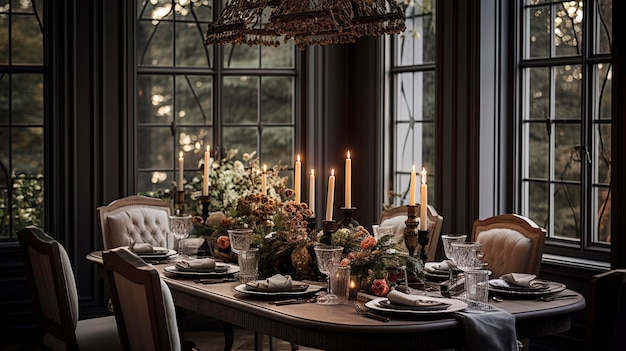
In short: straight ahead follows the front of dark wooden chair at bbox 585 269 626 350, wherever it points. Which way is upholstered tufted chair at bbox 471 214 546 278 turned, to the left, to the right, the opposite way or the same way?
to the left

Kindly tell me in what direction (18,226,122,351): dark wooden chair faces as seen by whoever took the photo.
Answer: facing away from the viewer and to the right of the viewer

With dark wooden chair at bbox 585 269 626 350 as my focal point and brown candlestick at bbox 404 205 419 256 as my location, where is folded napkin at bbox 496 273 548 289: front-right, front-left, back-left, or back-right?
front-left

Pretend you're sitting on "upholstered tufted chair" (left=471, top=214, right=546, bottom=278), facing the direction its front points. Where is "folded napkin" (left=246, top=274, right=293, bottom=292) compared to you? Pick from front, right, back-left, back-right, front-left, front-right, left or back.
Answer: front

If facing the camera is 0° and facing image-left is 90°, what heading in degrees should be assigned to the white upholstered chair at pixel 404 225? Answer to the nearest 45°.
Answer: approximately 45°

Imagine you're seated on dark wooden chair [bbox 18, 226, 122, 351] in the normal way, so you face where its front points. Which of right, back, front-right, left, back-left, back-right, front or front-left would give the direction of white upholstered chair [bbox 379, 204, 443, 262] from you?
front-right

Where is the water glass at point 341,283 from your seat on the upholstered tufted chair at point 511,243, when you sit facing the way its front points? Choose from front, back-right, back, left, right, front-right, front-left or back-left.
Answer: front

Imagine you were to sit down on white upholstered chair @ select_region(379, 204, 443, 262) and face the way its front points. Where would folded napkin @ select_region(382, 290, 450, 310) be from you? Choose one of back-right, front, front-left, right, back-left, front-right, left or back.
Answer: front-left

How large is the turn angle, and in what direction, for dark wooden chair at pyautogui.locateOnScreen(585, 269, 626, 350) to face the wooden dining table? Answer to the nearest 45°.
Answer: approximately 45° to its left

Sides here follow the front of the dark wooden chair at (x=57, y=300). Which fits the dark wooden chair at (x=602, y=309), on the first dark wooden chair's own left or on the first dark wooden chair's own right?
on the first dark wooden chair's own right

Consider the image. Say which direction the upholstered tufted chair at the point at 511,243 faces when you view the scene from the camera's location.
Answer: facing the viewer and to the left of the viewer

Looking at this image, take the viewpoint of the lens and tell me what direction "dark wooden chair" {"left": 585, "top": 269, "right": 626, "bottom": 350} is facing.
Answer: facing away from the viewer and to the left of the viewer

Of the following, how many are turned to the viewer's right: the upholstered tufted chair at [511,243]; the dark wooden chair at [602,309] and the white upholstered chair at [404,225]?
0
